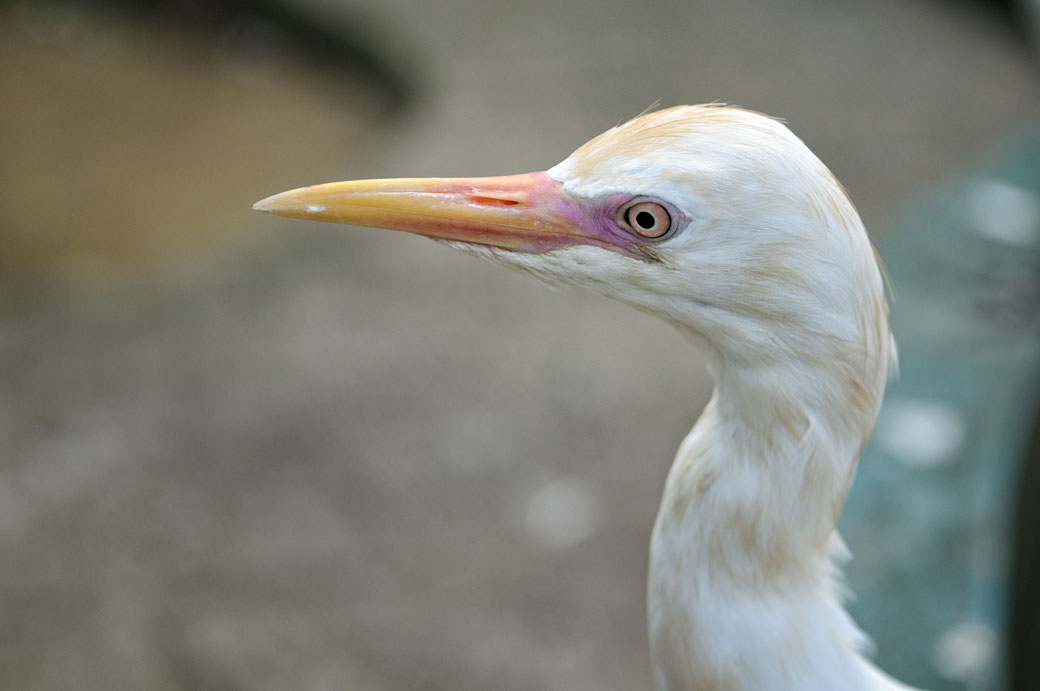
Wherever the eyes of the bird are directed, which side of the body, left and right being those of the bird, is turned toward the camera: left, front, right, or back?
left
